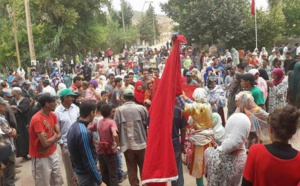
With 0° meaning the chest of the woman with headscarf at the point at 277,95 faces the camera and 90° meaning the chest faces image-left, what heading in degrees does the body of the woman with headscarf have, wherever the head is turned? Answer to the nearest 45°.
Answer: approximately 45°

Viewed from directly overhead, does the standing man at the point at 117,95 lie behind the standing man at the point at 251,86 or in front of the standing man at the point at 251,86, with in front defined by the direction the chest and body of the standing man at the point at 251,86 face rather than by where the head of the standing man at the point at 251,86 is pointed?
in front

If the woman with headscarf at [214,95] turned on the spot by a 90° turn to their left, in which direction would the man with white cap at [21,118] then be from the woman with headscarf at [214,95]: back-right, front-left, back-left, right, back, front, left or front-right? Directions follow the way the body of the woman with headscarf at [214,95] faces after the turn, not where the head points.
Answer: back-right

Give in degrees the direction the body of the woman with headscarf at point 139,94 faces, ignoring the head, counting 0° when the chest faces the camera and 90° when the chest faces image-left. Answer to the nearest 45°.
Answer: approximately 0°

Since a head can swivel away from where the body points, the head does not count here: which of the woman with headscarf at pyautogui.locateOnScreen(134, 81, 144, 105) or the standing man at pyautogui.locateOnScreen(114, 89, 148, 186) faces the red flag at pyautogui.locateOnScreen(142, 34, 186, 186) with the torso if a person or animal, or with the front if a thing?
the woman with headscarf

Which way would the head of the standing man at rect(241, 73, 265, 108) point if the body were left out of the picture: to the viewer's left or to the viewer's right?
to the viewer's left

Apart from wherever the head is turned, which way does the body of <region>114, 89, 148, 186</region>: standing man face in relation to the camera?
away from the camera

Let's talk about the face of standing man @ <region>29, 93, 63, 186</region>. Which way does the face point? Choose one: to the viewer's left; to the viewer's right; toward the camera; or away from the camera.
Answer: to the viewer's right

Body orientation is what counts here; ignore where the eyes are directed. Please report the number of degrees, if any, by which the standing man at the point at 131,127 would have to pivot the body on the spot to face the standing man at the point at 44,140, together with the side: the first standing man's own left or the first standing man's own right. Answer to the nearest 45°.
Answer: approximately 90° to the first standing man's own left
